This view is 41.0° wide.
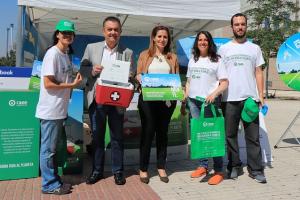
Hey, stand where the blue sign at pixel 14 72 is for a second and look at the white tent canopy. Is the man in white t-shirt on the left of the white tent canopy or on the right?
right

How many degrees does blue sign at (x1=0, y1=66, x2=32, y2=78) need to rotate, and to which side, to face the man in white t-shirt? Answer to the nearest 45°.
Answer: approximately 45° to its left

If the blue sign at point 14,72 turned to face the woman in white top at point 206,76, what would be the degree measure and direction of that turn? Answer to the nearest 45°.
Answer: approximately 45° to its left

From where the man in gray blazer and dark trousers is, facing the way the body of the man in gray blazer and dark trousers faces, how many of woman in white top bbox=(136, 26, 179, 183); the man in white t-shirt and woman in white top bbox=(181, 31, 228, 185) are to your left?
3

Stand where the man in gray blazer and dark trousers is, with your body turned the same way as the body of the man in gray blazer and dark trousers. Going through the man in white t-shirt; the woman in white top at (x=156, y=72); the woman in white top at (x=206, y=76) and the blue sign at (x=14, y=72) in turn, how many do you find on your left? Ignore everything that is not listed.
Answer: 3

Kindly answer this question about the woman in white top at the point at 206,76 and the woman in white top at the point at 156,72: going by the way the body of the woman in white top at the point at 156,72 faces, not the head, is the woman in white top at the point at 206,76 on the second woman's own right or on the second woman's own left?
on the second woman's own left

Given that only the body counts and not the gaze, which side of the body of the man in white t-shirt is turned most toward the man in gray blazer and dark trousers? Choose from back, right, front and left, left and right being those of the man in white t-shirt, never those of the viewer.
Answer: right

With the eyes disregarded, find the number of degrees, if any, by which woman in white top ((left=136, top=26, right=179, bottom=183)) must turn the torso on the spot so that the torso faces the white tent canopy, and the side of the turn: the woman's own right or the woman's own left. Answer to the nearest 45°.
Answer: approximately 180°

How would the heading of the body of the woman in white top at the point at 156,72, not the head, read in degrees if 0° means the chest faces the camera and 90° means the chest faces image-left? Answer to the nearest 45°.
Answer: approximately 0°

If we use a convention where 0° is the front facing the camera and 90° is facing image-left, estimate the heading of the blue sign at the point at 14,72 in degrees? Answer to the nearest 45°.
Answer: approximately 0°
